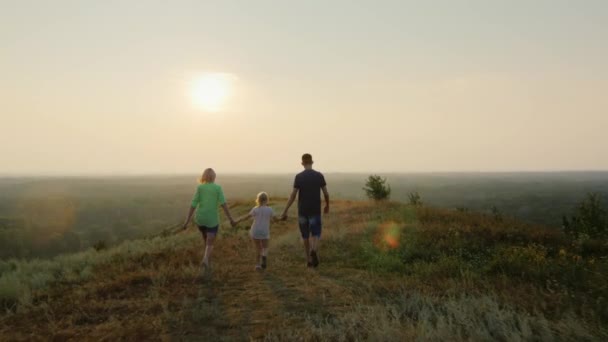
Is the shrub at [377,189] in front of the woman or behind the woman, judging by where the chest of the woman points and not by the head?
in front

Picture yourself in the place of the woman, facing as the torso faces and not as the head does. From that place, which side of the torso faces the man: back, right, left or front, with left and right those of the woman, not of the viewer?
right

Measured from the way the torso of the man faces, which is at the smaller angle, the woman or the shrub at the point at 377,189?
the shrub

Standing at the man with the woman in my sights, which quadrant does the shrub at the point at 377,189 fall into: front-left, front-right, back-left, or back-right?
back-right

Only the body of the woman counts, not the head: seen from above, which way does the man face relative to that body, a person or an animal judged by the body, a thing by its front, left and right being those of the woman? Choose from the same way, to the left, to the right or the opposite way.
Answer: the same way

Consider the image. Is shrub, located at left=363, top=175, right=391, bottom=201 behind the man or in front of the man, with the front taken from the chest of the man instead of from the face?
in front

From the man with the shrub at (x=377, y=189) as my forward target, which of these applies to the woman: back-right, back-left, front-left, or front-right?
back-left

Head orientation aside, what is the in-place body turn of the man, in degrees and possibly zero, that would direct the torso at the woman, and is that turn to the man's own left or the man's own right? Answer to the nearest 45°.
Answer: approximately 90° to the man's own left

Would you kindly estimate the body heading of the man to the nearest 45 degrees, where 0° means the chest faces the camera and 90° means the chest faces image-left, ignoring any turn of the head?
approximately 180°

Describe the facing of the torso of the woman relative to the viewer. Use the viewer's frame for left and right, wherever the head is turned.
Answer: facing away from the viewer

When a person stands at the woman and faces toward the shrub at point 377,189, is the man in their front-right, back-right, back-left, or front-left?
front-right

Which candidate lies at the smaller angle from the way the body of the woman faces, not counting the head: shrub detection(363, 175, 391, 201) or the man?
the shrub
